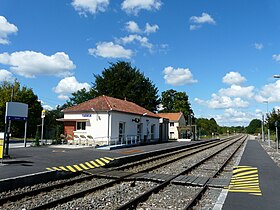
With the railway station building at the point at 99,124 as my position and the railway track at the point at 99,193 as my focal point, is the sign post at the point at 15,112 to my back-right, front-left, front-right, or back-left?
front-right

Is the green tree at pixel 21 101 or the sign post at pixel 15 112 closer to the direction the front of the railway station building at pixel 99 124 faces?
the sign post

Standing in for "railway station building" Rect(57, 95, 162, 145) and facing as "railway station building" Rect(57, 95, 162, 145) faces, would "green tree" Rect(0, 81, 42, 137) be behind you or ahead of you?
behind

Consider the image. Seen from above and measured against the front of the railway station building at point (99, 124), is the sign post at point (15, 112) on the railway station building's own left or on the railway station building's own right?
on the railway station building's own right

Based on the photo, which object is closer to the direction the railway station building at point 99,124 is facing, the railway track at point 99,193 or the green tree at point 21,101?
the railway track
